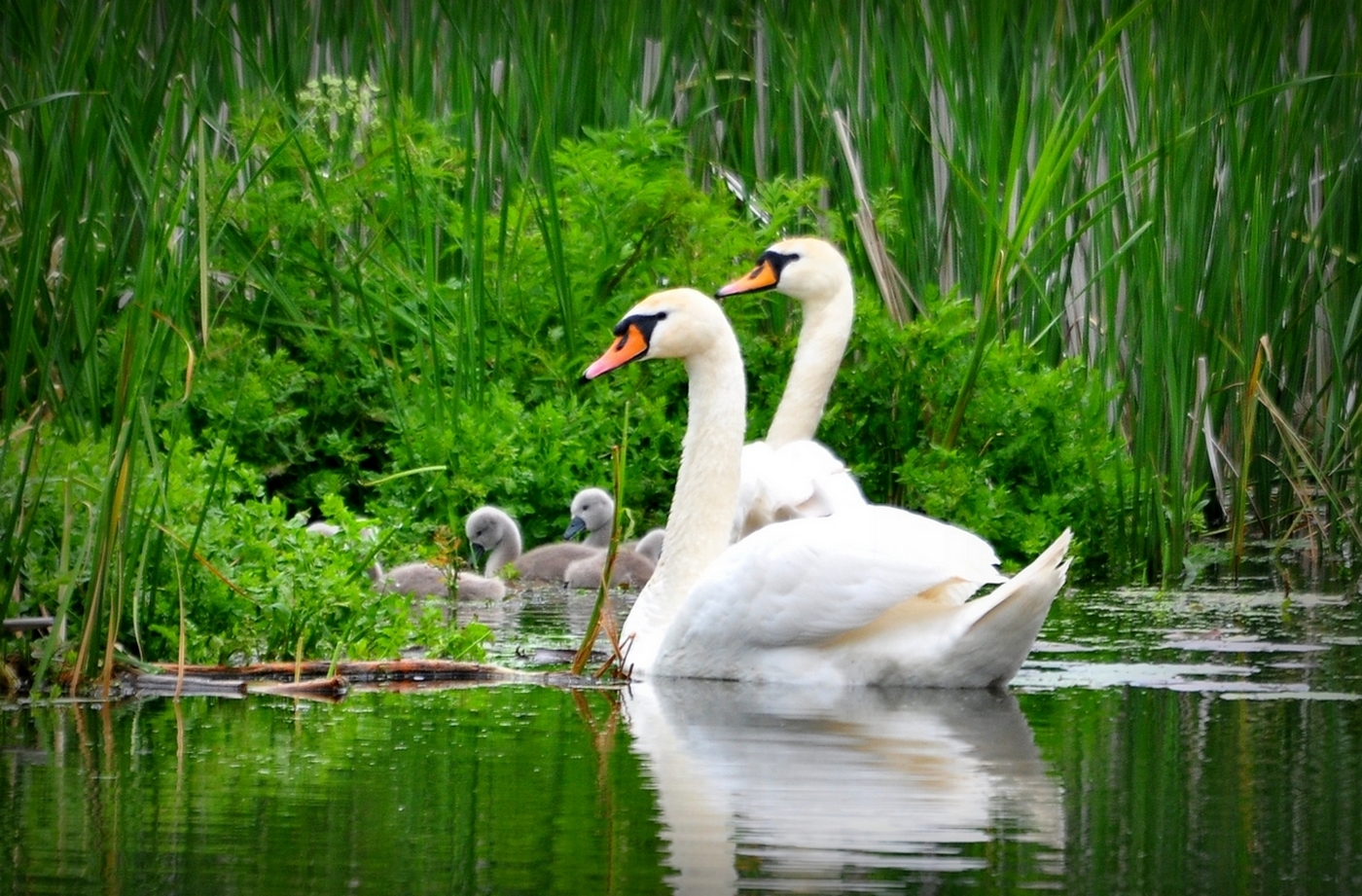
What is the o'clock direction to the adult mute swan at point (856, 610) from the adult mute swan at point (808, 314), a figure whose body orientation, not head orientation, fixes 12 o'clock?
the adult mute swan at point (856, 610) is roughly at 9 o'clock from the adult mute swan at point (808, 314).

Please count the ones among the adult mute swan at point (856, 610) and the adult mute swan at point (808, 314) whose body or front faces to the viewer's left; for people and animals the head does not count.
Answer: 2

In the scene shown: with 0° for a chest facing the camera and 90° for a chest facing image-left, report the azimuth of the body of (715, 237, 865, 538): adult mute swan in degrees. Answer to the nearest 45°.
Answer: approximately 90°

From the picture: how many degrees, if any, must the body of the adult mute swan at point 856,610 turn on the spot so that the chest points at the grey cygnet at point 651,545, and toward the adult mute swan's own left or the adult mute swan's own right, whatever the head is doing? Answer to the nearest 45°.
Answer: approximately 90° to the adult mute swan's own right

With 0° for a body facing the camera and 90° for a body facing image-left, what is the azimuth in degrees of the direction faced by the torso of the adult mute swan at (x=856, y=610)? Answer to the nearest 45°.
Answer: approximately 90°

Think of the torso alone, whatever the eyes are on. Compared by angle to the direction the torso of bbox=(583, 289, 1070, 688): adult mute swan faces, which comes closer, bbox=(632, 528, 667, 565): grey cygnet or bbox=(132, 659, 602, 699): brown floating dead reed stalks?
the brown floating dead reed stalks

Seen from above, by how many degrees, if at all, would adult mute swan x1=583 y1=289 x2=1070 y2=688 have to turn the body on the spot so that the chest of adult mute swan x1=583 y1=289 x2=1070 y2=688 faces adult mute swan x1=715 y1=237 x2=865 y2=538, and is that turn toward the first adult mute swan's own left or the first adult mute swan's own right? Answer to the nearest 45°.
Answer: approximately 90° to the first adult mute swan's own right
